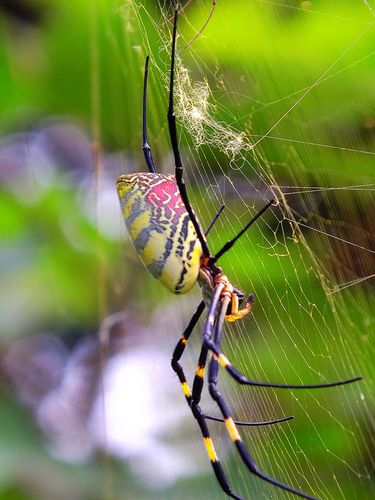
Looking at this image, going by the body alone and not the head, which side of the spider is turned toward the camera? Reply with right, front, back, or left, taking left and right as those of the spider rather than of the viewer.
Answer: right
